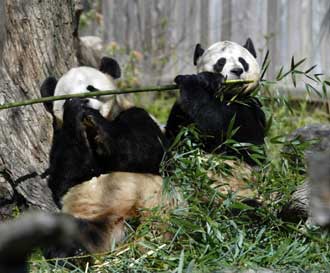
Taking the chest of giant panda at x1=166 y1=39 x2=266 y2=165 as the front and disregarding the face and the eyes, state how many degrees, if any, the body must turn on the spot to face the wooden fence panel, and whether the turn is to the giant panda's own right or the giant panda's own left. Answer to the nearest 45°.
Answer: approximately 180°

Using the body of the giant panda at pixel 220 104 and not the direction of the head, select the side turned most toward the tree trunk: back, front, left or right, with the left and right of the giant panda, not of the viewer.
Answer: right

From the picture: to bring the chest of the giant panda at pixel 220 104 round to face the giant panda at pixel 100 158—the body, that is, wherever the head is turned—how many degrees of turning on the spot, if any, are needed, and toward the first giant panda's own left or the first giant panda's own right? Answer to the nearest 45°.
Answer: approximately 45° to the first giant panda's own right

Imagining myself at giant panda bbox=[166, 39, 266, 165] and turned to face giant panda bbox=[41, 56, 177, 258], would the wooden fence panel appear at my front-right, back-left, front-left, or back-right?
back-right

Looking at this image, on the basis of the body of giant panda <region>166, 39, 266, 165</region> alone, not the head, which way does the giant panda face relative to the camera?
toward the camera

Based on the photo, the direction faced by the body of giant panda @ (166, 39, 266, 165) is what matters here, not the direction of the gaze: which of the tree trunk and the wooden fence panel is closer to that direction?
the tree trunk
